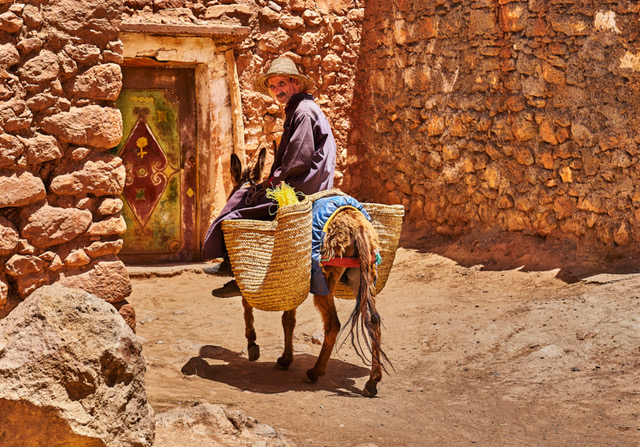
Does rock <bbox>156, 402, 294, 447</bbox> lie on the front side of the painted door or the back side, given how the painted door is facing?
on the front side

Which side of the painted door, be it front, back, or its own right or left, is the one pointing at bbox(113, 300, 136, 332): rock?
front

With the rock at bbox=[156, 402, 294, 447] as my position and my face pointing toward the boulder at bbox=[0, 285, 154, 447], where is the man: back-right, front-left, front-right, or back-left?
back-right

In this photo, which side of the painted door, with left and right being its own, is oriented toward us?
front

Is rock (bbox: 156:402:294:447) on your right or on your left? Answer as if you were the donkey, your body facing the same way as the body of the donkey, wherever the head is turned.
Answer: on your left

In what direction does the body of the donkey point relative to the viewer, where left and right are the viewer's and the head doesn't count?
facing away from the viewer and to the left of the viewer

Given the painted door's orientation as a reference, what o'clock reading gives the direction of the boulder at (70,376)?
The boulder is roughly at 12 o'clock from the painted door.

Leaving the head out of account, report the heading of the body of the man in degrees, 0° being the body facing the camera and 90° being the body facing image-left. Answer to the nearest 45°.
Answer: approximately 90°

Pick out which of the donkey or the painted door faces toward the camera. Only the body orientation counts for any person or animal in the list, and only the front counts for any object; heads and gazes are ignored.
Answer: the painted door

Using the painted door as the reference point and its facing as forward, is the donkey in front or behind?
in front

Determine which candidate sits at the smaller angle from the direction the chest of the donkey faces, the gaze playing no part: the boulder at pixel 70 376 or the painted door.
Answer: the painted door
